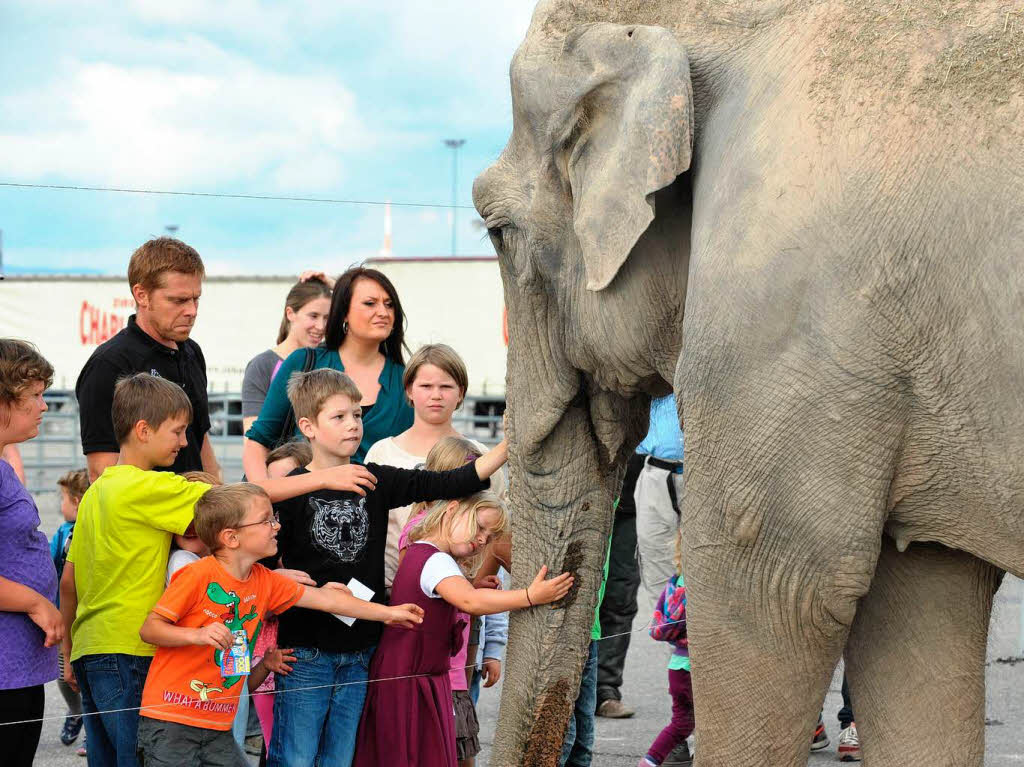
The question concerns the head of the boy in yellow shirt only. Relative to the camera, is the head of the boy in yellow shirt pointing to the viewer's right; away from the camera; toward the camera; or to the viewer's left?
to the viewer's right

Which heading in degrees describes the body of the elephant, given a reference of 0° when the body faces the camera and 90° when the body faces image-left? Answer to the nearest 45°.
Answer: approximately 90°

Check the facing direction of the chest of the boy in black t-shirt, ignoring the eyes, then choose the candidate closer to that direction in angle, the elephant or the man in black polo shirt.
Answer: the elephant

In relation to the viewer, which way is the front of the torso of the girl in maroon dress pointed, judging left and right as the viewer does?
facing to the right of the viewer

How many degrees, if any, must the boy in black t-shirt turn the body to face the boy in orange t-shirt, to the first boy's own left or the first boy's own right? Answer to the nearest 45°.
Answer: approximately 90° to the first boy's own right

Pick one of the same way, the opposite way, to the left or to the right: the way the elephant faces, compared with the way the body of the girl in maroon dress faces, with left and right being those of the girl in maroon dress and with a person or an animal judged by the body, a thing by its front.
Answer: the opposite way

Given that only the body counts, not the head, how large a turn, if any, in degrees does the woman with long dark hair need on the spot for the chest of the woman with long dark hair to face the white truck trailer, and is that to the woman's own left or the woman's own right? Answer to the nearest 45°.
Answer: approximately 135° to the woman's own left
